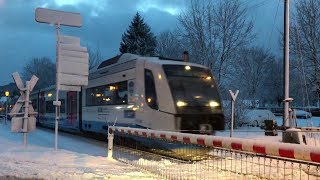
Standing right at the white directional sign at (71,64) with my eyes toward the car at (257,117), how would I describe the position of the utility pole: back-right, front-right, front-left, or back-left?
front-right

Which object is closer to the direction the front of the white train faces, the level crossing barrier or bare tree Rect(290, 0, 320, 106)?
the level crossing barrier

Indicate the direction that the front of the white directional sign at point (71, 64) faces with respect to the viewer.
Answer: facing the viewer

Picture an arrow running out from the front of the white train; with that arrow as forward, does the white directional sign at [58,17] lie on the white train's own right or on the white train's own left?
on the white train's own right

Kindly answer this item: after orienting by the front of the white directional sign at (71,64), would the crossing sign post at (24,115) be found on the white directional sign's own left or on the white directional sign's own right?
on the white directional sign's own right

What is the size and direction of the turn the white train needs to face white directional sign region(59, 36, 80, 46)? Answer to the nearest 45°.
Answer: approximately 45° to its right

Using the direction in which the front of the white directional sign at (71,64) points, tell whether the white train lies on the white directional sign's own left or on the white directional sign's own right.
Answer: on the white directional sign's own left

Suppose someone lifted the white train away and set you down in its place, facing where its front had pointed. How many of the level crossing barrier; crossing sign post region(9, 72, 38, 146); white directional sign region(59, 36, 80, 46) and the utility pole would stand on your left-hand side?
1

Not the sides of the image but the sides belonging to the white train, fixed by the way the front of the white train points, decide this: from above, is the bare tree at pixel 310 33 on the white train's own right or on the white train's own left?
on the white train's own left

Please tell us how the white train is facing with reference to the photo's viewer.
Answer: facing the viewer and to the right of the viewer

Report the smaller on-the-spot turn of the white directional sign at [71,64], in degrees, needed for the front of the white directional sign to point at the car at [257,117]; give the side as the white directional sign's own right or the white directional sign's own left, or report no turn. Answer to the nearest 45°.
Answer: approximately 135° to the white directional sign's own left
